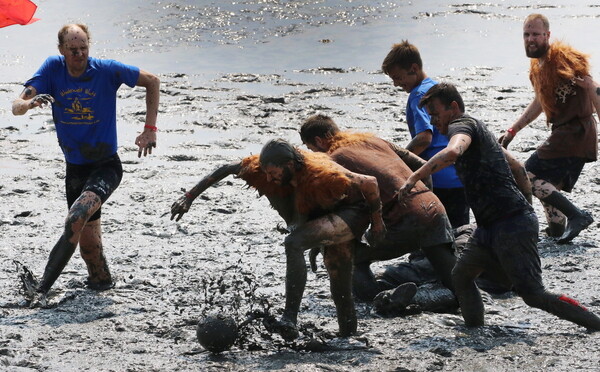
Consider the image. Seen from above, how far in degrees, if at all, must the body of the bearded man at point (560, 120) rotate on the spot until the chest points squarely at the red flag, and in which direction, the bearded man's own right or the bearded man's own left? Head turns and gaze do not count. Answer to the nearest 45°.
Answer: approximately 45° to the bearded man's own right

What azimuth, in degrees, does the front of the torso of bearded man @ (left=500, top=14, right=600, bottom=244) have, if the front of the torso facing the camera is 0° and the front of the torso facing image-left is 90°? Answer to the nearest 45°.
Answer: approximately 45°

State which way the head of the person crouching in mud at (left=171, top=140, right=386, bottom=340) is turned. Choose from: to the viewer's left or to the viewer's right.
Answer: to the viewer's left

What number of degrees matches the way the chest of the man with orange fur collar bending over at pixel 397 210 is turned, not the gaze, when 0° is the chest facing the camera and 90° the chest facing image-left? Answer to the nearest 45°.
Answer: approximately 135°

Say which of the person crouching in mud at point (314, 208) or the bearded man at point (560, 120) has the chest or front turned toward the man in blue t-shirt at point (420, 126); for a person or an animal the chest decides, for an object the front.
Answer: the bearded man

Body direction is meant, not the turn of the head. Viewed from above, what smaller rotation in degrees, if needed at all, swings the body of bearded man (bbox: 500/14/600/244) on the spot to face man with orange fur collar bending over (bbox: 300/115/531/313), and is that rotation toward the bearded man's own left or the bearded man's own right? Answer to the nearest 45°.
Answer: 0° — they already face them

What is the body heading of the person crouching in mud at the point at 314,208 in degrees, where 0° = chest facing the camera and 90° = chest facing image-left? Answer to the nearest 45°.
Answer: approximately 45°
